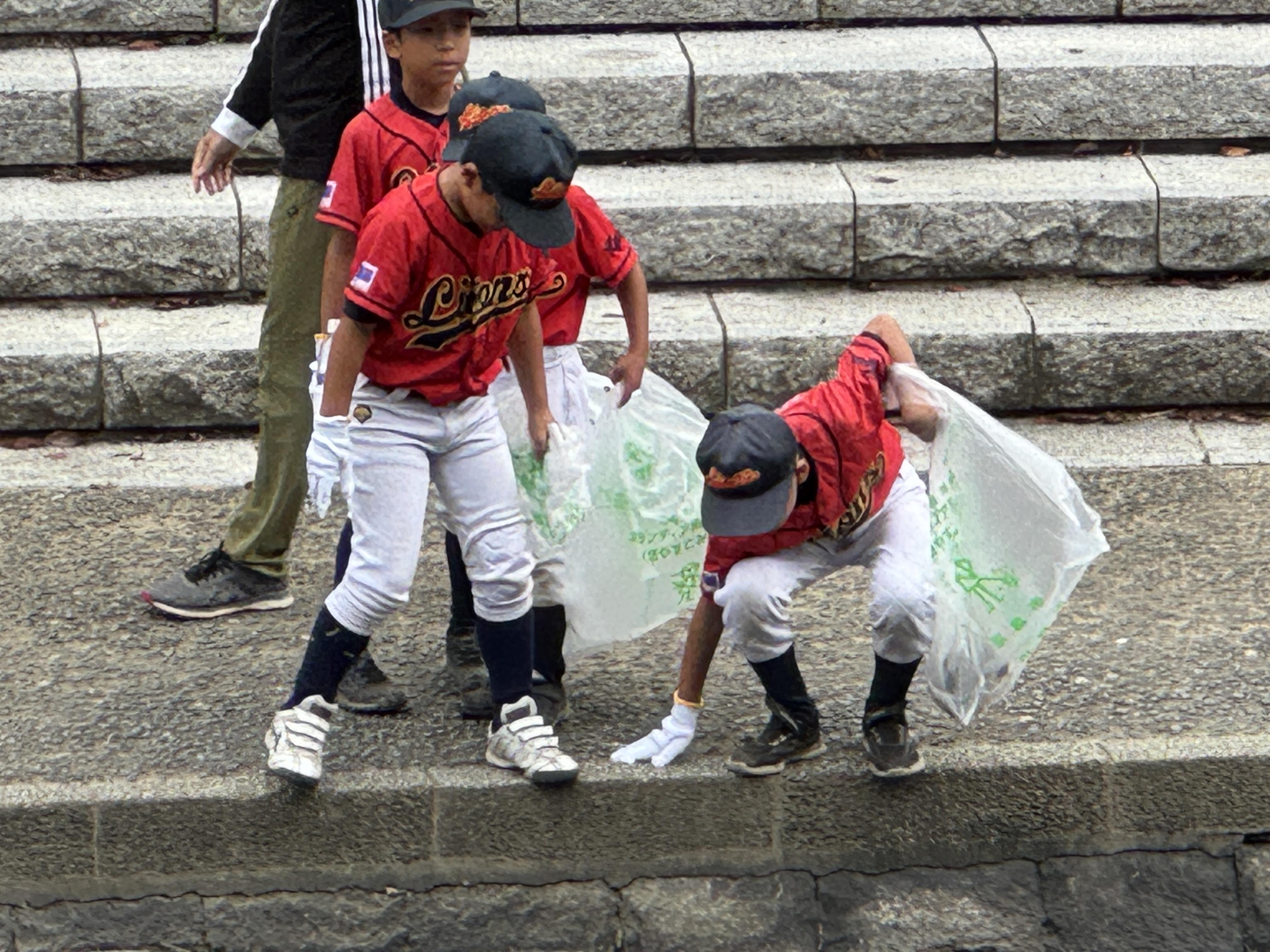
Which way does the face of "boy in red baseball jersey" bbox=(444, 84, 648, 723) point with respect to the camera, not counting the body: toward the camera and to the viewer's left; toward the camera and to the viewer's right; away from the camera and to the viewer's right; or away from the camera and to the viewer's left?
toward the camera and to the viewer's left

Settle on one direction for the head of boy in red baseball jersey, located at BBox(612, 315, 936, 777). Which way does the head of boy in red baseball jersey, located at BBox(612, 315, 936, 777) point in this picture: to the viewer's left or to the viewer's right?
to the viewer's left

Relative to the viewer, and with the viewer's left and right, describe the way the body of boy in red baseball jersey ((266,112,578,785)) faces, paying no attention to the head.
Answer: facing the viewer and to the right of the viewer

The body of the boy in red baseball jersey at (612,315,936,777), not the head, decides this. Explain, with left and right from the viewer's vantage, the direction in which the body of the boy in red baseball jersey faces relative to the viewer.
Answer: facing the viewer and to the left of the viewer

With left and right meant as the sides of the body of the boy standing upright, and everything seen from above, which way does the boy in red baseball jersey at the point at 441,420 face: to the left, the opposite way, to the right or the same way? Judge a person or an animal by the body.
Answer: the same way

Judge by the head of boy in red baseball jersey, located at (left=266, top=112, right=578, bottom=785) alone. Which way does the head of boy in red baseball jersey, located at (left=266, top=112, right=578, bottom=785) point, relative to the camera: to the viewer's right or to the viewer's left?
to the viewer's right

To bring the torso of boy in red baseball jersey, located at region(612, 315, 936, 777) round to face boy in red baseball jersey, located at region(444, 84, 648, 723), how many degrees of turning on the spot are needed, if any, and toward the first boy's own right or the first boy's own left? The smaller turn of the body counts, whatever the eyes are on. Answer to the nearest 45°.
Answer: approximately 90° to the first boy's own right

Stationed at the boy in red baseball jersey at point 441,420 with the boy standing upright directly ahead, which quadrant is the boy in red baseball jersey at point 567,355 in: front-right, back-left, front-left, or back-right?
front-right

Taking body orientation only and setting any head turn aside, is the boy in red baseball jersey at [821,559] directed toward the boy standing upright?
no

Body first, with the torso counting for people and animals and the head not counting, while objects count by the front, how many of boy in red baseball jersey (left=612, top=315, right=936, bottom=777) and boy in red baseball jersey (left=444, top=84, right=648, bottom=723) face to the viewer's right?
0

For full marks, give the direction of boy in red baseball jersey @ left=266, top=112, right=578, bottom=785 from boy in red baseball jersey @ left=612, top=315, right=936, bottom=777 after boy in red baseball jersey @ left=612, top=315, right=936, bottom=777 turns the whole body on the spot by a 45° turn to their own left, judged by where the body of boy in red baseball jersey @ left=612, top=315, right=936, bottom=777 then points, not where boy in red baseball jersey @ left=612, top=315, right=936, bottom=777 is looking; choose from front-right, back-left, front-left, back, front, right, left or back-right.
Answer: right
